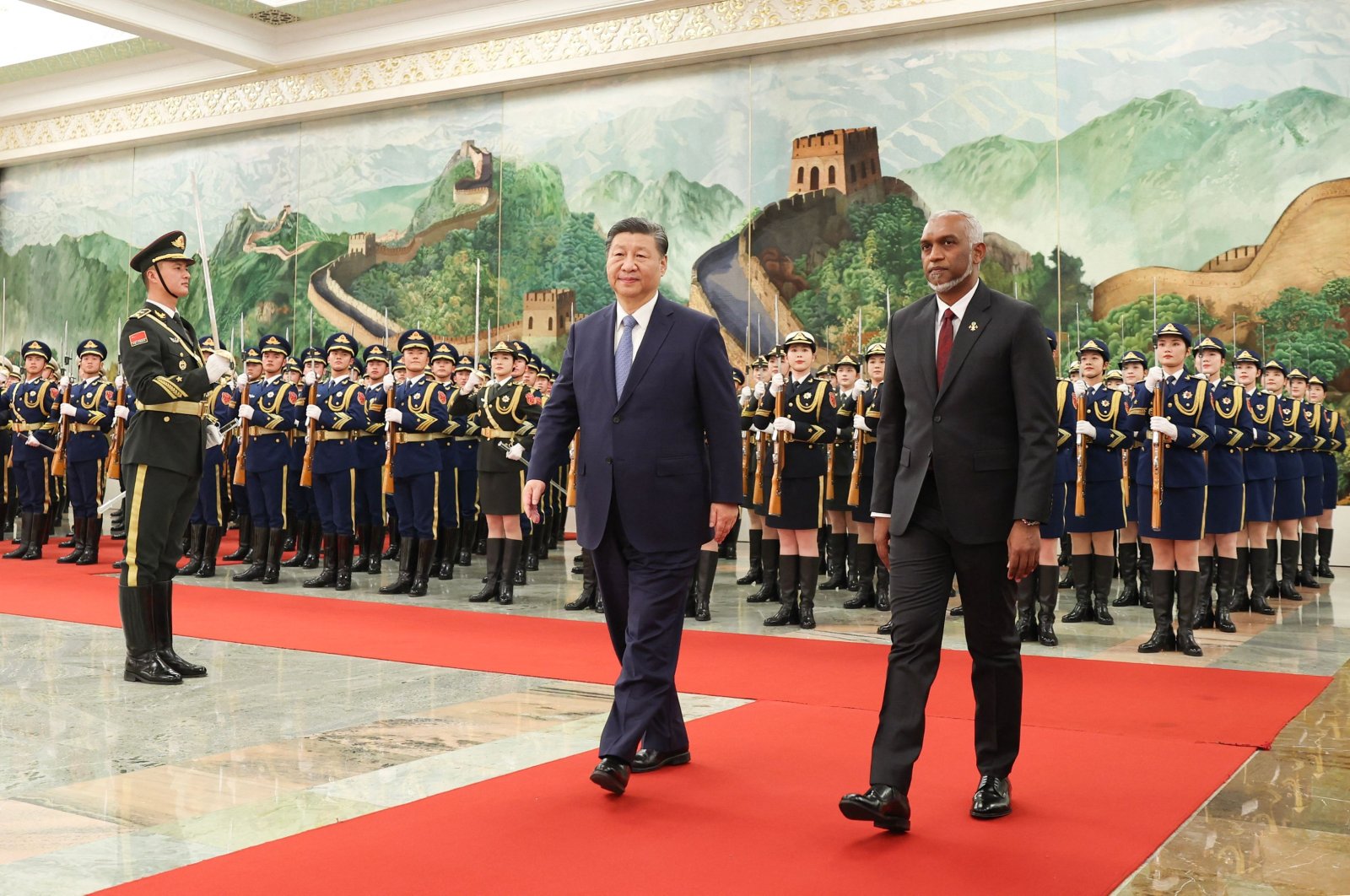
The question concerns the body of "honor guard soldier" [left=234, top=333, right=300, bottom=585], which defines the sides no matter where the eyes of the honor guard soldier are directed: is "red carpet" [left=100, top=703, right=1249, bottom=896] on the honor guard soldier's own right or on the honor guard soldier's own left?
on the honor guard soldier's own left

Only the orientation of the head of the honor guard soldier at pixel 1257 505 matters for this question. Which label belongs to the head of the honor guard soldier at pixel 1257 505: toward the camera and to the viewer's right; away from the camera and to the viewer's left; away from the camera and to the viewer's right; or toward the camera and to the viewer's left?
toward the camera and to the viewer's left

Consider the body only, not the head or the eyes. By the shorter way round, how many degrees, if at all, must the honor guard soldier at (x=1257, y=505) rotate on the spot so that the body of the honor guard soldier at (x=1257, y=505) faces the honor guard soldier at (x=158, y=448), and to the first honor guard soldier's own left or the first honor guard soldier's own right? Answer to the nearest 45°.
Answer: approximately 45° to the first honor guard soldier's own right

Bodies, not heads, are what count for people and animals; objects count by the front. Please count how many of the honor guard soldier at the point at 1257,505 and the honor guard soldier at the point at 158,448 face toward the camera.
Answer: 1

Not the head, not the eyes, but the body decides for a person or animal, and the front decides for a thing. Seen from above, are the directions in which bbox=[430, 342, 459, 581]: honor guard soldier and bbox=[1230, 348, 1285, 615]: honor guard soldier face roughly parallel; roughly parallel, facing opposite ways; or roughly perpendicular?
roughly parallel

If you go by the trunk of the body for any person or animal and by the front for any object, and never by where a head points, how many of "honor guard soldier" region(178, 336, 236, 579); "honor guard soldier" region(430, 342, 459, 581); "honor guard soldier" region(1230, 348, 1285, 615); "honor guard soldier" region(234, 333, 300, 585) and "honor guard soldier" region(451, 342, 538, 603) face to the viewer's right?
0

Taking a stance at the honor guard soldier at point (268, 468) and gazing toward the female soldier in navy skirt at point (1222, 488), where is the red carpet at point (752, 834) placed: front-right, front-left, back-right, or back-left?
front-right

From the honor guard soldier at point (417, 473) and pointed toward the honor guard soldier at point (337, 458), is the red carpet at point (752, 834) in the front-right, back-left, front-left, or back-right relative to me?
back-left

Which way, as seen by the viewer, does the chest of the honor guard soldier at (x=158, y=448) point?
to the viewer's right

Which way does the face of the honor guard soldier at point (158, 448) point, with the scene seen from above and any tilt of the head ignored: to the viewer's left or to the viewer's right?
to the viewer's right

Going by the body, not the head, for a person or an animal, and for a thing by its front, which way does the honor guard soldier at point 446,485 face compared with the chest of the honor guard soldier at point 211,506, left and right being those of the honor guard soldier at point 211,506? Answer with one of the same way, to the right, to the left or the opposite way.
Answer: the same way

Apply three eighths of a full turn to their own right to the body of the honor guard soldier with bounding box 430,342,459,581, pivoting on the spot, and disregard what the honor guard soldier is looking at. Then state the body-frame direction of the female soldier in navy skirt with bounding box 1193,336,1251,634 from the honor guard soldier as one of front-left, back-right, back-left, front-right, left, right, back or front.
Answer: back-right

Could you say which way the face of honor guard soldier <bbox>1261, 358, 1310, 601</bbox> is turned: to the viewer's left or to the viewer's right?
to the viewer's left

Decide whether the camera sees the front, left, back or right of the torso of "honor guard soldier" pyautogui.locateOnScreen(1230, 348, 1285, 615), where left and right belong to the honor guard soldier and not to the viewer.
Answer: front

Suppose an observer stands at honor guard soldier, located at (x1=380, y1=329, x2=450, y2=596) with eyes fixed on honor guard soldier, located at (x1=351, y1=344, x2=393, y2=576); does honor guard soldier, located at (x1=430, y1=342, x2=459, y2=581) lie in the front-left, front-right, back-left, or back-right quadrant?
front-right
